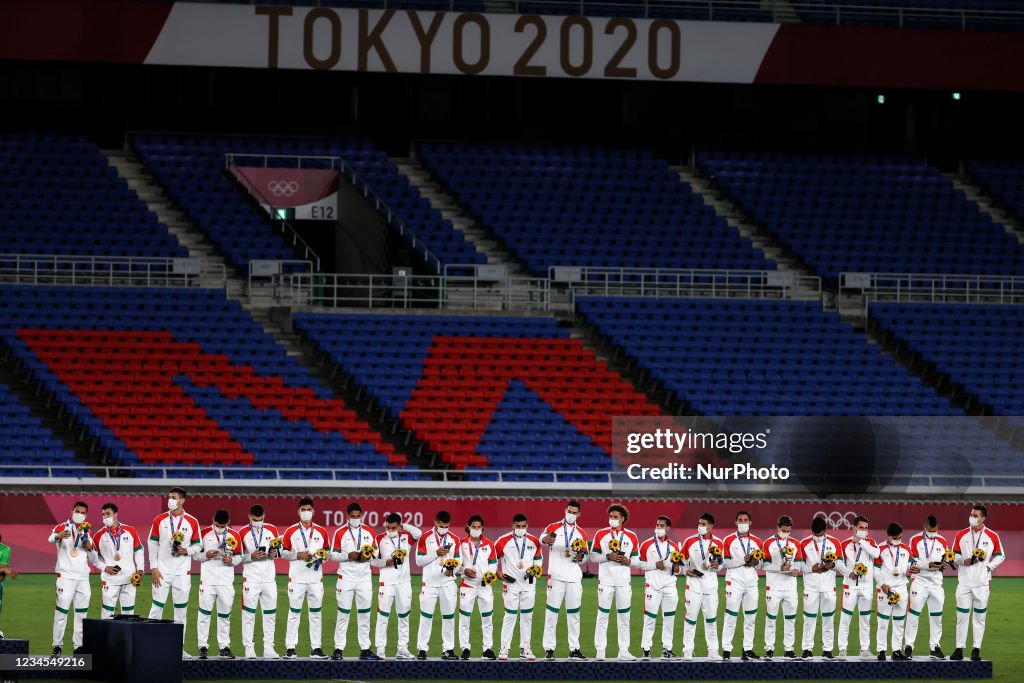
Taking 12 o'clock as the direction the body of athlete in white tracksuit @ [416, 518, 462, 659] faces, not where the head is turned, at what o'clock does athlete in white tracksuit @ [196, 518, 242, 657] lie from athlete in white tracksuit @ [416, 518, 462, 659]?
athlete in white tracksuit @ [196, 518, 242, 657] is roughly at 3 o'clock from athlete in white tracksuit @ [416, 518, 462, 659].

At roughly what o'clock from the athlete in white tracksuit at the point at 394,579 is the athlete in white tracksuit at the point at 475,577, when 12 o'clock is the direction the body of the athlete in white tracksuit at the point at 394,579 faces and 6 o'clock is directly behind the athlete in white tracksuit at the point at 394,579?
the athlete in white tracksuit at the point at 475,577 is roughly at 9 o'clock from the athlete in white tracksuit at the point at 394,579.

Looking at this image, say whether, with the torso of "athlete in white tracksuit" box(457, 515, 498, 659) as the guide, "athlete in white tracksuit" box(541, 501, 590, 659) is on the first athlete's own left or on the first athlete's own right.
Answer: on the first athlete's own left

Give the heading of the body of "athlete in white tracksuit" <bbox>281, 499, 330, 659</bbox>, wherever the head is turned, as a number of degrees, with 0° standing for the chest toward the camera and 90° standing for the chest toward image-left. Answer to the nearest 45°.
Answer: approximately 0°

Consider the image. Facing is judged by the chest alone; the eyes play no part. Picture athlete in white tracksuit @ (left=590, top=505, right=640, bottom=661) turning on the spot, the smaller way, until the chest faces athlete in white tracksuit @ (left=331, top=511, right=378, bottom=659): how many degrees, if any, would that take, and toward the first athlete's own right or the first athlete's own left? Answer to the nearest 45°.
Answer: approximately 90° to the first athlete's own right

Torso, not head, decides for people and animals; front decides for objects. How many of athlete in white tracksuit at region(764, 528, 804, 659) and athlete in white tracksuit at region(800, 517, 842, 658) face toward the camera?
2

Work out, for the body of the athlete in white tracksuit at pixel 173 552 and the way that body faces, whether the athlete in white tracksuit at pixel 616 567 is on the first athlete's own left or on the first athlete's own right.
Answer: on the first athlete's own left

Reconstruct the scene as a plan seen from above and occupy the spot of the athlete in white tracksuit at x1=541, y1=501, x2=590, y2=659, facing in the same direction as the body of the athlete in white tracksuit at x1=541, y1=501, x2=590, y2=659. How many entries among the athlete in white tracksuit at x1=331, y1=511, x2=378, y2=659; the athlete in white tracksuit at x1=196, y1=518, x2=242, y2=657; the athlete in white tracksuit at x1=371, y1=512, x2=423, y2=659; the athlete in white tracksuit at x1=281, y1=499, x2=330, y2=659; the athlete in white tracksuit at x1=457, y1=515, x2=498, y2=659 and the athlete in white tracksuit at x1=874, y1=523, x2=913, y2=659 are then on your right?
5
